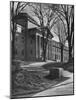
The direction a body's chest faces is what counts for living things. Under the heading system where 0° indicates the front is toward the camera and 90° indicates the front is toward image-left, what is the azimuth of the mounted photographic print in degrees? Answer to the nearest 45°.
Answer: approximately 315°
